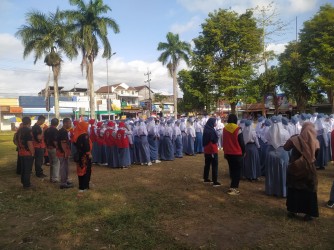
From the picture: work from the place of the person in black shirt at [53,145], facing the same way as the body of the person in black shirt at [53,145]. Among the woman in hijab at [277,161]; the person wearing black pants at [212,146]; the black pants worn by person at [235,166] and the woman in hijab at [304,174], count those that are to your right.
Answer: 4

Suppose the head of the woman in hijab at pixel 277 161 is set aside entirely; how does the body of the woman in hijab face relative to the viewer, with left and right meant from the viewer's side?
facing away from the viewer

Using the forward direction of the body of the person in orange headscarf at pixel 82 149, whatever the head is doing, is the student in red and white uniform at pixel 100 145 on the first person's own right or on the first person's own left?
on the first person's own left

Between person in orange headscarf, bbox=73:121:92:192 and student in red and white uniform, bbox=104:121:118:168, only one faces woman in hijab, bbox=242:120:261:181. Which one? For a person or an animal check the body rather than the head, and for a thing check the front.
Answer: the person in orange headscarf

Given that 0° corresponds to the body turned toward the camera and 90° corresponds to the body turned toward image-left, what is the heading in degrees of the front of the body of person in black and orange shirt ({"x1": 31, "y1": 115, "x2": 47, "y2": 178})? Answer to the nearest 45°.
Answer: approximately 270°

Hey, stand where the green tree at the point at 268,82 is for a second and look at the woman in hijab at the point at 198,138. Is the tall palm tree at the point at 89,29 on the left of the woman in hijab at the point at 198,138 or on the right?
right

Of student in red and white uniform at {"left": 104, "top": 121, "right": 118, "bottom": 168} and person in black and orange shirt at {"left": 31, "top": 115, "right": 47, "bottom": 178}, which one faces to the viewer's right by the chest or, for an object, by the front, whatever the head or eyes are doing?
the person in black and orange shirt

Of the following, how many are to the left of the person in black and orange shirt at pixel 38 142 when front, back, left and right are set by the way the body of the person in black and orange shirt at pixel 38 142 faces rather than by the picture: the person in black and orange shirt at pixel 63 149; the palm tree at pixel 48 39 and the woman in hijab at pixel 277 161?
1

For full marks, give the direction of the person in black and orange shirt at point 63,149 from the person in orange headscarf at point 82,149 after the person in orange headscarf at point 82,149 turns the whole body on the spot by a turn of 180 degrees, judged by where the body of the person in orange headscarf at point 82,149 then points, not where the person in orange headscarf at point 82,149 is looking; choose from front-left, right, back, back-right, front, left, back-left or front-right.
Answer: front-right

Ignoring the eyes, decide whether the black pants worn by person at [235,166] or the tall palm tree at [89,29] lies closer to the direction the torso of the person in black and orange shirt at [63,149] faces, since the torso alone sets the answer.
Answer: the black pants worn by person
